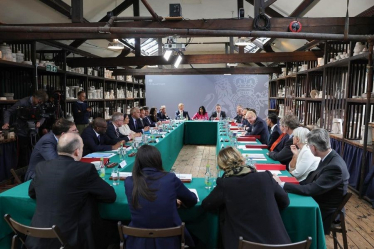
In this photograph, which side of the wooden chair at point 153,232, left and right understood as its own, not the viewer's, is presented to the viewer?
back

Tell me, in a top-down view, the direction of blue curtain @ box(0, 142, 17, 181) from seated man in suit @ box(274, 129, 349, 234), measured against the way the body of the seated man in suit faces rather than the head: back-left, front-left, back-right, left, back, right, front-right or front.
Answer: front

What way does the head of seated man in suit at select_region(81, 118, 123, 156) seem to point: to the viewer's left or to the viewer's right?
to the viewer's right

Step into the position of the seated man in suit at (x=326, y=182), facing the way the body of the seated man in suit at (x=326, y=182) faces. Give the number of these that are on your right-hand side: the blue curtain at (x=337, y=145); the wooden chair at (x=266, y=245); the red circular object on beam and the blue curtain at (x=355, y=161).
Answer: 3

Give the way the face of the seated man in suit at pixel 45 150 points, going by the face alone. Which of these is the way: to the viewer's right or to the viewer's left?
to the viewer's right

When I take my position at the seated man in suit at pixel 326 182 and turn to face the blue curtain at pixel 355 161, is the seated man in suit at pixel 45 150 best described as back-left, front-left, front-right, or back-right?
back-left

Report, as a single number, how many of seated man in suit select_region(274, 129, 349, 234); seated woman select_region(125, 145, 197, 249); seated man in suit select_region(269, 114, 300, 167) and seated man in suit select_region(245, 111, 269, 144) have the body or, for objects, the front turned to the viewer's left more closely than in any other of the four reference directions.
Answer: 3

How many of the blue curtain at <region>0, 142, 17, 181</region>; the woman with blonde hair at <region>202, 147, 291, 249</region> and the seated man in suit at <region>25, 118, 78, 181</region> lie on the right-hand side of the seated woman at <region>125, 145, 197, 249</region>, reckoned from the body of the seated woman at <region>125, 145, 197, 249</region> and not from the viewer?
1

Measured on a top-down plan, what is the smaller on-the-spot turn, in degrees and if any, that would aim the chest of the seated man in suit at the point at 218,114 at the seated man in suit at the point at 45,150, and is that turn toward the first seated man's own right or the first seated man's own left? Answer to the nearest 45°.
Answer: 0° — they already face them

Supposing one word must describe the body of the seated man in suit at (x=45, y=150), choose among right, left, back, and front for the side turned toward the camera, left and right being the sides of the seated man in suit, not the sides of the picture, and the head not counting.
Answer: right

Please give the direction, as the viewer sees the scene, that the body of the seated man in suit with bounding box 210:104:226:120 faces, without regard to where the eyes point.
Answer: toward the camera

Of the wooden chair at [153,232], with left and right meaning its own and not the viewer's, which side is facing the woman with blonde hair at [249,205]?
right

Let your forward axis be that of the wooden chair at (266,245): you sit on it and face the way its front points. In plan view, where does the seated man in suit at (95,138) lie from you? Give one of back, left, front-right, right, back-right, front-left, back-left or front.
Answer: front-left

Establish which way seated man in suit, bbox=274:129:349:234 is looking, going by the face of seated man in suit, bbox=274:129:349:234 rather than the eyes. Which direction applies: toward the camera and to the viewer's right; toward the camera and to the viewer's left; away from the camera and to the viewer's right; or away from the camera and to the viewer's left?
away from the camera and to the viewer's left

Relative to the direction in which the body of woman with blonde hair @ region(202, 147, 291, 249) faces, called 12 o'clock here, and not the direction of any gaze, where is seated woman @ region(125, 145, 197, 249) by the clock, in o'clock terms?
The seated woman is roughly at 9 o'clock from the woman with blonde hair.

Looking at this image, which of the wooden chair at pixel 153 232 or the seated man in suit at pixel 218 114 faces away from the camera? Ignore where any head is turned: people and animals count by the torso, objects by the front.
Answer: the wooden chair

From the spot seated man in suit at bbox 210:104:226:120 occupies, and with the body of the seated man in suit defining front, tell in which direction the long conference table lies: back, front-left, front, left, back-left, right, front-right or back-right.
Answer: front

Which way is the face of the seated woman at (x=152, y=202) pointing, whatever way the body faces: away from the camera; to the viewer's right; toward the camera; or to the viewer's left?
away from the camera

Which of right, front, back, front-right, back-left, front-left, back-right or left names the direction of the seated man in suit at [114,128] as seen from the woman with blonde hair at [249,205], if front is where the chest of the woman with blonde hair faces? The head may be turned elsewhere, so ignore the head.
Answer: front-left

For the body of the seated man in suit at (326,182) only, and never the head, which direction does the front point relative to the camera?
to the viewer's left

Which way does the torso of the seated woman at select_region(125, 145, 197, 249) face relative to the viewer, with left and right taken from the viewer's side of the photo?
facing away from the viewer

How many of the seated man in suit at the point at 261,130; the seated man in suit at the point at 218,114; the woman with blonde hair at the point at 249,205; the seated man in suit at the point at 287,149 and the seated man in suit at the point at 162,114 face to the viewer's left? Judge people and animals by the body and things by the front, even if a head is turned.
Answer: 2

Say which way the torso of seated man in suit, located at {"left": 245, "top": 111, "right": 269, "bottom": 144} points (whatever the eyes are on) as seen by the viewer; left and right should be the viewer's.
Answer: facing to the left of the viewer

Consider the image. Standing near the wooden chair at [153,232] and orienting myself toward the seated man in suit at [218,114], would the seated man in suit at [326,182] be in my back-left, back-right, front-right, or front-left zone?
front-right

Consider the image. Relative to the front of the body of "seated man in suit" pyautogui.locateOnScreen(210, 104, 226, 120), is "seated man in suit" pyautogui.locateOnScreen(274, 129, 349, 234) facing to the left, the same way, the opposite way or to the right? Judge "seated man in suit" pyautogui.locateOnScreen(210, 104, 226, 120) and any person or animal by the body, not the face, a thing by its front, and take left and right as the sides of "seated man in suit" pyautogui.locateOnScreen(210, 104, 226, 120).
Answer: to the right
